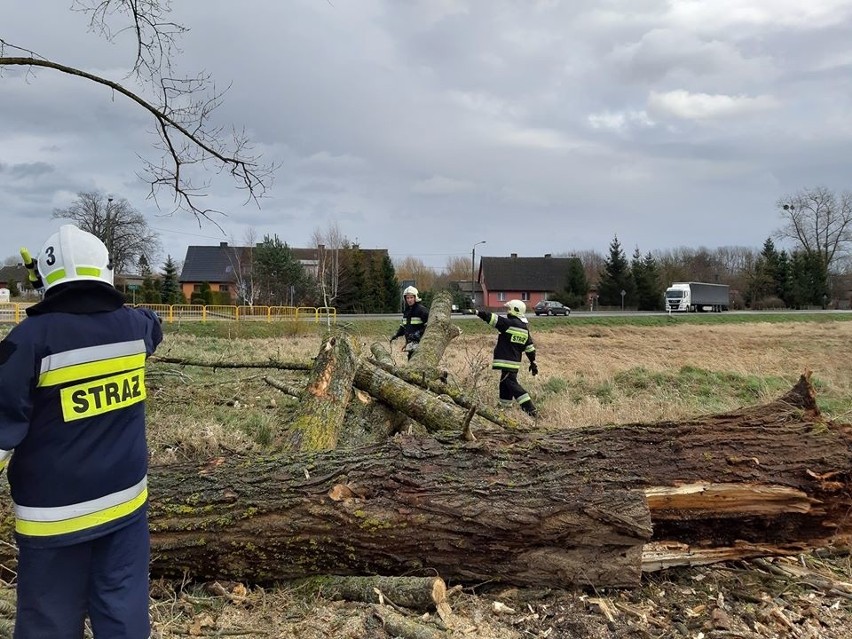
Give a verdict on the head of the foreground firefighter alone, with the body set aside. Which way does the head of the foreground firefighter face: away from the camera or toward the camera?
away from the camera

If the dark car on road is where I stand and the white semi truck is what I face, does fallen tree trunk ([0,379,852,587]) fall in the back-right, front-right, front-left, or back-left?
back-right

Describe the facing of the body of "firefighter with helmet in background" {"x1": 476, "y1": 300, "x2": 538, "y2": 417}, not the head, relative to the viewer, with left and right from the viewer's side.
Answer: facing away from the viewer and to the left of the viewer

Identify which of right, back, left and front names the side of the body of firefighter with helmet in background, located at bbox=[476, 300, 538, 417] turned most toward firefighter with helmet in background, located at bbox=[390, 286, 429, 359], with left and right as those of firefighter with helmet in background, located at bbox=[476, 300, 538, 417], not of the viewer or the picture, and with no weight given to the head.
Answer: front

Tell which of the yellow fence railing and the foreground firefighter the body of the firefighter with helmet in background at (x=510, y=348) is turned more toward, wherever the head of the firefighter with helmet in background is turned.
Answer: the yellow fence railing

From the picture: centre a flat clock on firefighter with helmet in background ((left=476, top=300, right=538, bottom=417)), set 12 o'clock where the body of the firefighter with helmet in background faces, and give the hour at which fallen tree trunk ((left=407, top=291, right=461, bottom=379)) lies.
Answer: The fallen tree trunk is roughly at 11 o'clock from the firefighter with helmet in background.

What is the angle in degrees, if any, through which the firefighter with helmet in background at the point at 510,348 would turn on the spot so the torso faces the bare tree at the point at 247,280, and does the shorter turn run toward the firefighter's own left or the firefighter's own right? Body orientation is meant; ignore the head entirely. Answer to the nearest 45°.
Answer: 0° — they already face it

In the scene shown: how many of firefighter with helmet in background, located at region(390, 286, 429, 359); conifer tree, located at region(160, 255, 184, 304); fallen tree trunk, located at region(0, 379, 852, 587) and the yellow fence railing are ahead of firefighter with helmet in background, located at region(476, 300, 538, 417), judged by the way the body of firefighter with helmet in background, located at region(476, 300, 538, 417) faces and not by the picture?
3

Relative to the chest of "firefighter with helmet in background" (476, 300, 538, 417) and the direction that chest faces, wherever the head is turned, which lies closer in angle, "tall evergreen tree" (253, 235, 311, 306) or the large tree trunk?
the tall evergreen tree

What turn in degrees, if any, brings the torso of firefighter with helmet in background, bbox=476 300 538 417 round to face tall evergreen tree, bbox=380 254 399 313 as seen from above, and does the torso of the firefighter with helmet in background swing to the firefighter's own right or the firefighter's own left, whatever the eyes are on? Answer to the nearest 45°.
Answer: approximately 45° to the firefighter's own right

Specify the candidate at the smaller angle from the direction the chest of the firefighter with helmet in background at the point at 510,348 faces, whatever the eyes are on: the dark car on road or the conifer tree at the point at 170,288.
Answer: the conifer tree

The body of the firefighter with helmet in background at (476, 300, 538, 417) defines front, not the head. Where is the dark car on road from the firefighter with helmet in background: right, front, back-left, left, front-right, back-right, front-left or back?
front-right

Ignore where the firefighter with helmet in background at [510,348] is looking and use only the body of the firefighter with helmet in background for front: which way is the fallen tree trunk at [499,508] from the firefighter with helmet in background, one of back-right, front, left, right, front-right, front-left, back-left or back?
back-left

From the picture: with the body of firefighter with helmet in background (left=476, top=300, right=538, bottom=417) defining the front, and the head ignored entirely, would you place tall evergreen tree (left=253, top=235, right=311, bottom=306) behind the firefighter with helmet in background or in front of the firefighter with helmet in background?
in front

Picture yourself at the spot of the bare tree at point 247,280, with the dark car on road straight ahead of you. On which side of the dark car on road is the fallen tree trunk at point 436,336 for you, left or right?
right
